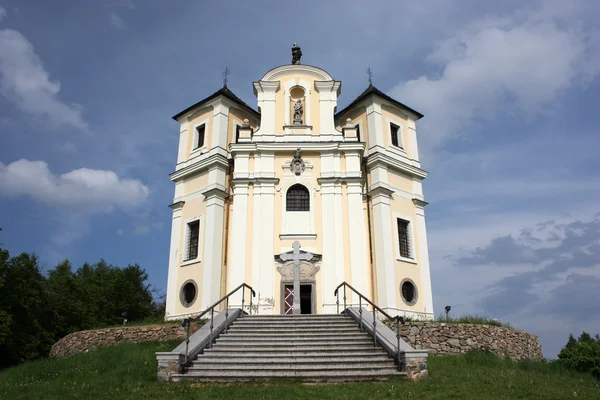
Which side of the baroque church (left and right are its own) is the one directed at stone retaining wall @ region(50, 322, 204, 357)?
right

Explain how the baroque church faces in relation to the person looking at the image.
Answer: facing the viewer

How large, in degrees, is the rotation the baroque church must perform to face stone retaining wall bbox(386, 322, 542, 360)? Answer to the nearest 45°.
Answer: approximately 45° to its left

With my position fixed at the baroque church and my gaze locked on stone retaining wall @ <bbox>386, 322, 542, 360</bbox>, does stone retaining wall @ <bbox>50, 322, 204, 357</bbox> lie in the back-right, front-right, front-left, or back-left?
back-right
